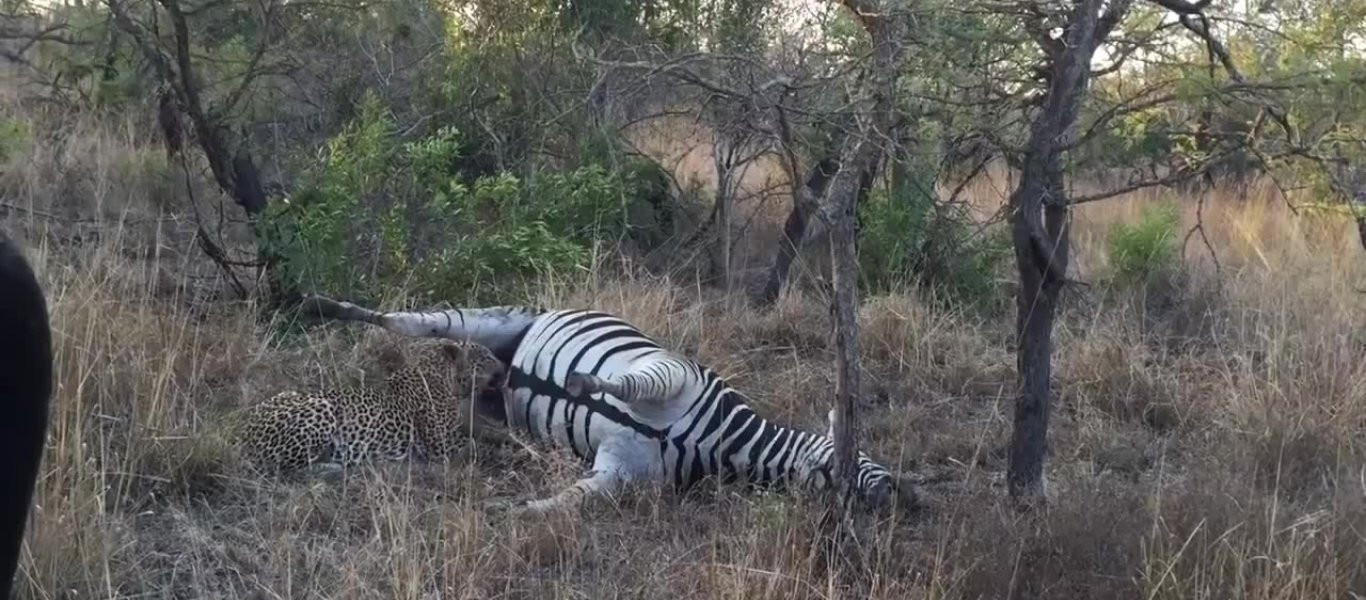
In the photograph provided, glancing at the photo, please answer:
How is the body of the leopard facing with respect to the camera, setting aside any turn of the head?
to the viewer's right

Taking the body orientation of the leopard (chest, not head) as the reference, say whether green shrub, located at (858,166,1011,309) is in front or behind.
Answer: in front

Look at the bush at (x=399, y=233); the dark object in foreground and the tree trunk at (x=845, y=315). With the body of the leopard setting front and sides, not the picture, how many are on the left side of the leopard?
1

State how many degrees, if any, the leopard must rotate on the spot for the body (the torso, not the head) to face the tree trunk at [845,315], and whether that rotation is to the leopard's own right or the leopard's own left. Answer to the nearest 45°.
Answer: approximately 45° to the leopard's own right

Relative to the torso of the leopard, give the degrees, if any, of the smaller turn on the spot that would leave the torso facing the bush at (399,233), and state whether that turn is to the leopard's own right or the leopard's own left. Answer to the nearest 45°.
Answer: approximately 90° to the leopard's own left

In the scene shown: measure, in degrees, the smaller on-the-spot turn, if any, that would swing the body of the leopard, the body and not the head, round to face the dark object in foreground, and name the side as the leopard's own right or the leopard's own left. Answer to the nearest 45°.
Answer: approximately 90° to the leopard's own right

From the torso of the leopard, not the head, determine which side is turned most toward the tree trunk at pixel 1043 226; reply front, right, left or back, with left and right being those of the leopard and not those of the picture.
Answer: front

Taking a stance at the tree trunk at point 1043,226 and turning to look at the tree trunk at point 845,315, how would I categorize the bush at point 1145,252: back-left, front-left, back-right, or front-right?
back-right

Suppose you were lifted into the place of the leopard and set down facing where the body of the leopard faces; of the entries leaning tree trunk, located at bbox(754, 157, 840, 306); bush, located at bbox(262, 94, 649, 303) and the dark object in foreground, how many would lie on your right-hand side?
1

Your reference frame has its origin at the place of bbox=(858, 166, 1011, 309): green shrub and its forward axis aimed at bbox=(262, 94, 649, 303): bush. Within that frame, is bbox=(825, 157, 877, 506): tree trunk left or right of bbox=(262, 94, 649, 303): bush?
left

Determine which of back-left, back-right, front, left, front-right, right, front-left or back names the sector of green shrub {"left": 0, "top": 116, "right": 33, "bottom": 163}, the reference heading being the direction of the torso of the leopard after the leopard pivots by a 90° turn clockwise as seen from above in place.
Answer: back-right
